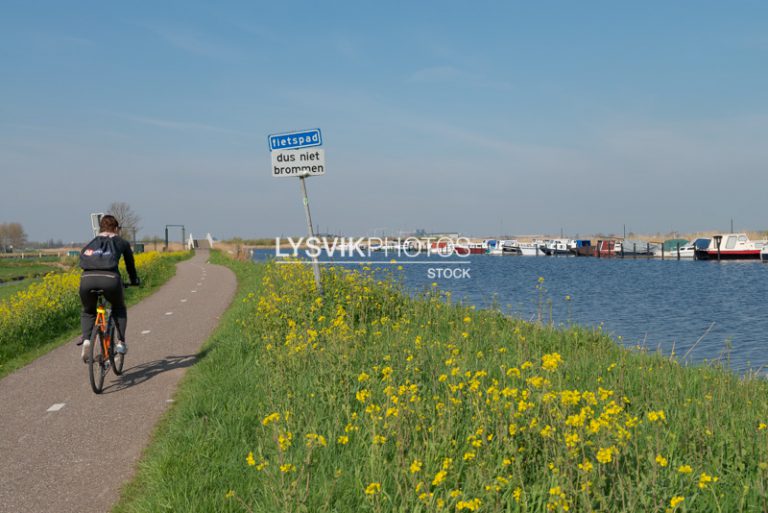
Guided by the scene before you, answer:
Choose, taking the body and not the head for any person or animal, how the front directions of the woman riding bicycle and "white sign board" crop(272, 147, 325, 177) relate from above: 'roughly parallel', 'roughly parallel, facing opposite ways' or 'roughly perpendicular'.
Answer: roughly parallel, facing opposite ways

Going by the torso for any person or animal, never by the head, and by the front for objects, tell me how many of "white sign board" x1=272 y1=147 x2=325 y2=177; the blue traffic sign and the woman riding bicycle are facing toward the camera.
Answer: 2

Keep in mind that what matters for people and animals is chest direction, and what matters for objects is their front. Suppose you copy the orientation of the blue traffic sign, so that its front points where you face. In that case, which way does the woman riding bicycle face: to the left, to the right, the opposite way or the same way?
the opposite way

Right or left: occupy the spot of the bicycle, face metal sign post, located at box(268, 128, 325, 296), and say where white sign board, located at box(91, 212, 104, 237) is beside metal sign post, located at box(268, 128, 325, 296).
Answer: left

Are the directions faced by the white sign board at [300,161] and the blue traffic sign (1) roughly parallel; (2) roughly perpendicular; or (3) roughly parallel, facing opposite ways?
roughly parallel

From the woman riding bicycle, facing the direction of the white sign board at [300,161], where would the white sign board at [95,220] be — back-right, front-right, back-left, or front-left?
front-left

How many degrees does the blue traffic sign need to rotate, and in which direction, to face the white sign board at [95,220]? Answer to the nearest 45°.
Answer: approximately 135° to its right

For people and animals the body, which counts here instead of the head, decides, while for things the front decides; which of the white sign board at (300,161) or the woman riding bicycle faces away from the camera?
the woman riding bicycle

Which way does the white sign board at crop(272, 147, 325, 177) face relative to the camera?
toward the camera

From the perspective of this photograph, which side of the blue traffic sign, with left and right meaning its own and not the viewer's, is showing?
front

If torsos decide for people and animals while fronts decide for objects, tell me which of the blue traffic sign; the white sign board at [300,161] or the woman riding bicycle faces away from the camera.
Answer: the woman riding bicycle

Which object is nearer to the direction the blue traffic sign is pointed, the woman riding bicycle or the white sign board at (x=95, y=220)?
the woman riding bicycle

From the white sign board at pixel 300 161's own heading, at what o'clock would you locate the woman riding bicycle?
The woman riding bicycle is roughly at 1 o'clock from the white sign board.

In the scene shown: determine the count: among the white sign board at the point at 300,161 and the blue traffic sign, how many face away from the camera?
0

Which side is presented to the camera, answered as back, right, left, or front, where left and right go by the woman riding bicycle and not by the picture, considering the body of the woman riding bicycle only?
back

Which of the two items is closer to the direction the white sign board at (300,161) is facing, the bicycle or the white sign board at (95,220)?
the bicycle

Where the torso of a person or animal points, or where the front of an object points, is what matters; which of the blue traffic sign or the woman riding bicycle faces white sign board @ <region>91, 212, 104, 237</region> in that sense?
the woman riding bicycle

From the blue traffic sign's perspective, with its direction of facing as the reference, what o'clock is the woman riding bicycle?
The woman riding bicycle is roughly at 1 o'clock from the blue traffic sign.

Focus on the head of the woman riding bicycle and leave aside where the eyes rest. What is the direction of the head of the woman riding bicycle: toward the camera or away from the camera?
away from the camera

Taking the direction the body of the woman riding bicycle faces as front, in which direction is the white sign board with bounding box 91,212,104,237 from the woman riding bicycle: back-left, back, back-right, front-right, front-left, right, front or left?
front
